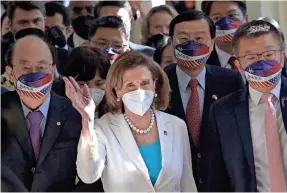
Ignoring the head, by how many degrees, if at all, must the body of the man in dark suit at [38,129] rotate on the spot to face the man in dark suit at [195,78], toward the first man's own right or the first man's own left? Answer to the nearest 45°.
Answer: approximately 90° to the first man's own left

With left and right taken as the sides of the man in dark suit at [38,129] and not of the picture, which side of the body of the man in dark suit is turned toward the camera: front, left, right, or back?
front

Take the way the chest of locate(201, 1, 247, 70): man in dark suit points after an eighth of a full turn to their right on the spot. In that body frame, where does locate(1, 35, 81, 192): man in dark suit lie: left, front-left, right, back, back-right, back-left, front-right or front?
front

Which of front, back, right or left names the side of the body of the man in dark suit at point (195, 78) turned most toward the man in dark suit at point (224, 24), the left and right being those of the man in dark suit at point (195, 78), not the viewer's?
back

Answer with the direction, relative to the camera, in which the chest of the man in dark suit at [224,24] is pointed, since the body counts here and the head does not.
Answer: toward the camera

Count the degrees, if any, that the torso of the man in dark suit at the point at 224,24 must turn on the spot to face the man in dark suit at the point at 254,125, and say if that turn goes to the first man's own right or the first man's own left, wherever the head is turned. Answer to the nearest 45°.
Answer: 0° — they already face them

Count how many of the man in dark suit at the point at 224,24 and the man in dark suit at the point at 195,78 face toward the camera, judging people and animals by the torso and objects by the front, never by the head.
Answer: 2
